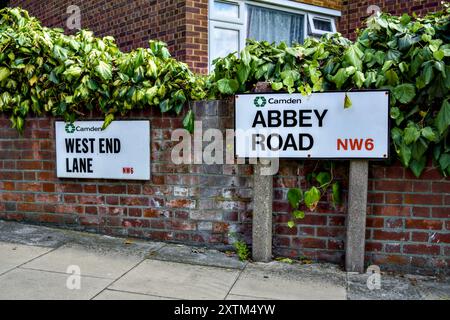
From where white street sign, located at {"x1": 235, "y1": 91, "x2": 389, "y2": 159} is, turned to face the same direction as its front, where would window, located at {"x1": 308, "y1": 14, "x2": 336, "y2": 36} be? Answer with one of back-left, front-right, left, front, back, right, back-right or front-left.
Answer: back

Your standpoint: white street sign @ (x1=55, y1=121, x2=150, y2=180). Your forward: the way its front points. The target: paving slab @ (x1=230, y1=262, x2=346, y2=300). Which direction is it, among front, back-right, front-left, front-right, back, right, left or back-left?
front-left

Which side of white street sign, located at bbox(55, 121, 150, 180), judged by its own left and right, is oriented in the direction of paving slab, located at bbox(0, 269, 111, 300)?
front

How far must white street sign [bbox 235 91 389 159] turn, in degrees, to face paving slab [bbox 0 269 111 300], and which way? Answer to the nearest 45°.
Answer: approximately 45° to its right

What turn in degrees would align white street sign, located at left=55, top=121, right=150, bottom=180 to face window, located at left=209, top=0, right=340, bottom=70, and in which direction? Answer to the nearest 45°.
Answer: approximately 135° to its left

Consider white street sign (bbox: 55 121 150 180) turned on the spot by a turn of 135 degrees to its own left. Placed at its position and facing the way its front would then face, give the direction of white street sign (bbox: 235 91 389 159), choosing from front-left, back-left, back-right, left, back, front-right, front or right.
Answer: right

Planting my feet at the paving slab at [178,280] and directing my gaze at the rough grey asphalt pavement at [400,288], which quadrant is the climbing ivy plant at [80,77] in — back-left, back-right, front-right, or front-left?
back-left

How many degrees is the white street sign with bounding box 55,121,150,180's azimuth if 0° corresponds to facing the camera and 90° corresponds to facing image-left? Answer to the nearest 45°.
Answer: approximately 0°

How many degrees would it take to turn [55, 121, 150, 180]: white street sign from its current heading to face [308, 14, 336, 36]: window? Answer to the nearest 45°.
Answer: approximately 135° to its left
